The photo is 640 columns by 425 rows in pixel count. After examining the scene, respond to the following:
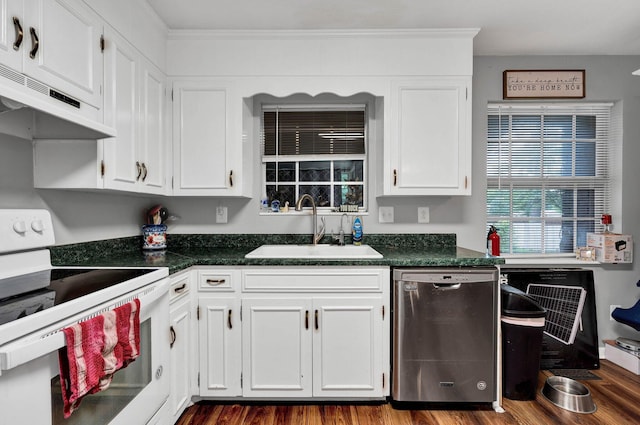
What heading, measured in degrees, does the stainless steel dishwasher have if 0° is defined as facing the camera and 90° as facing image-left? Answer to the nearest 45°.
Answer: approximately 0°

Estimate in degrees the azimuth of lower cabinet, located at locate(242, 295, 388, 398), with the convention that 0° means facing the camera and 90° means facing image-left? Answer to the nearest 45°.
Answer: approximately 0°

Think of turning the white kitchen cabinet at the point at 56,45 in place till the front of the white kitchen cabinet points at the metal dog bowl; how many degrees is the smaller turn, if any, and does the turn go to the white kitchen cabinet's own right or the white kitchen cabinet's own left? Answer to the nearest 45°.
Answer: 0° — it already faces it

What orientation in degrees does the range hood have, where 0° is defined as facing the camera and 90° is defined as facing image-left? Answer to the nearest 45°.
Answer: approximately 315°

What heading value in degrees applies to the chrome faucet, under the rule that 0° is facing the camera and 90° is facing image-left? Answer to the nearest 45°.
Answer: approximately 45°

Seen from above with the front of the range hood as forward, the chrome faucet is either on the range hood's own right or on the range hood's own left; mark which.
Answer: on the range hood's own left

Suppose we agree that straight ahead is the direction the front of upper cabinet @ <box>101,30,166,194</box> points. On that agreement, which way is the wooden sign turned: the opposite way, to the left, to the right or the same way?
to the right

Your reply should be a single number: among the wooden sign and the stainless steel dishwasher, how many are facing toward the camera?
2
